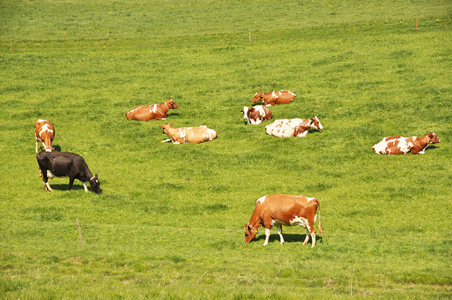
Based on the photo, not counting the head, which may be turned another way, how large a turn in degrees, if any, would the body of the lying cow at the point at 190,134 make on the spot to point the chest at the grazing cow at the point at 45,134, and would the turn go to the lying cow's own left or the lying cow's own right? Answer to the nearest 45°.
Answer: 0° — it already faces it

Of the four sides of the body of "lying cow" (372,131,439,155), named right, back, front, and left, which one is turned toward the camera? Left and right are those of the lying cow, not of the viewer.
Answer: right

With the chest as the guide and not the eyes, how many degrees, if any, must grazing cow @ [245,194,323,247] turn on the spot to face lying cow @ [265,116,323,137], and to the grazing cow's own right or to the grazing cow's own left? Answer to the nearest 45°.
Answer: approximately 90° to the grazing cow's own right

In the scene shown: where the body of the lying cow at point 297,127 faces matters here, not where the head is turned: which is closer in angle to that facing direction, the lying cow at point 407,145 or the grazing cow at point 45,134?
the lying cow

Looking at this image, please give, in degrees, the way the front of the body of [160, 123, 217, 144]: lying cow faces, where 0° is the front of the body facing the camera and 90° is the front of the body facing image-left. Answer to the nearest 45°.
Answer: approximately 90°

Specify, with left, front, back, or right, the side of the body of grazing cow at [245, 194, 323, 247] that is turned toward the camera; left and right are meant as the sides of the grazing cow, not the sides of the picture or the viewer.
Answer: left

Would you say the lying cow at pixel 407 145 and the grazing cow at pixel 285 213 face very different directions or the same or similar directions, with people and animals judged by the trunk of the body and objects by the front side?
very different directions

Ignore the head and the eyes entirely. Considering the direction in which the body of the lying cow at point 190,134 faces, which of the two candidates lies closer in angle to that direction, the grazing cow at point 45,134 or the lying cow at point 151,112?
the grazing cow

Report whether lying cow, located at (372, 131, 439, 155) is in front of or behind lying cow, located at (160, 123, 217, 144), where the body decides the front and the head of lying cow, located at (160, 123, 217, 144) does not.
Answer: behind

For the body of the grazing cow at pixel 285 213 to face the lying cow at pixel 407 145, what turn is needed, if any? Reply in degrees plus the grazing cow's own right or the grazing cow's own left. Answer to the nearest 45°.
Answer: approximately 135° to the grazing cow's own right

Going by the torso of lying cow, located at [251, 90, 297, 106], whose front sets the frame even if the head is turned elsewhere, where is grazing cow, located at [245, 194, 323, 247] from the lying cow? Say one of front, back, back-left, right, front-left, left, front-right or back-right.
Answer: left

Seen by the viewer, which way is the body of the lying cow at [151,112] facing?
to the viewer's right
